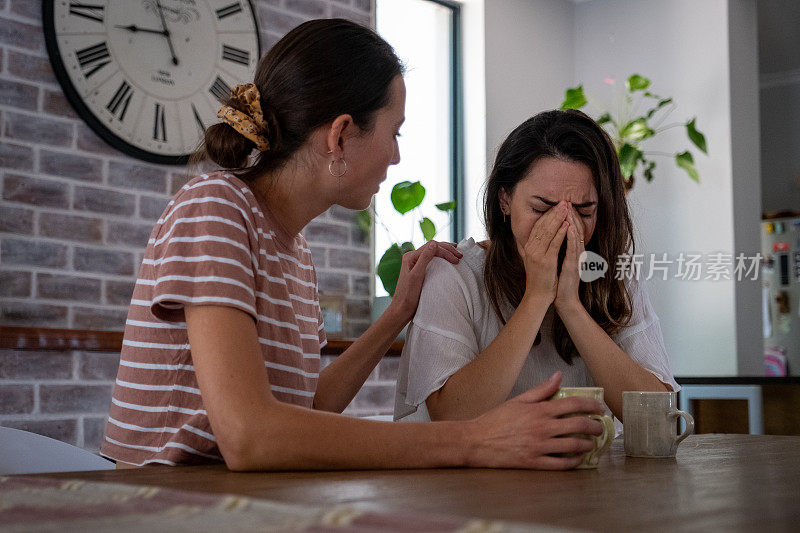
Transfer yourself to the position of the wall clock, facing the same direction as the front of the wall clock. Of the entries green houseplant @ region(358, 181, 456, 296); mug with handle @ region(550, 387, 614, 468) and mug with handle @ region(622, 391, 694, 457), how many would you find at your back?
0

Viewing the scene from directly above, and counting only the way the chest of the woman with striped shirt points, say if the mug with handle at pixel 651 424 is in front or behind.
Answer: in front

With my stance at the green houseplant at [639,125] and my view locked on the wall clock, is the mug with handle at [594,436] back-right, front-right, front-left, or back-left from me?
front-left

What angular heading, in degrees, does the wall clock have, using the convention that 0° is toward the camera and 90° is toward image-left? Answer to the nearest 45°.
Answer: approximately 315°

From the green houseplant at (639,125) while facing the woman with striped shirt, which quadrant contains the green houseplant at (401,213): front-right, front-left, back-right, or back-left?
front-right

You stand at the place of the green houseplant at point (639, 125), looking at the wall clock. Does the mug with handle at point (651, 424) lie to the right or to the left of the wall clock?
left

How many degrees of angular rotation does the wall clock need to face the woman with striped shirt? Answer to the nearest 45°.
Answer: approximately 45° to its right

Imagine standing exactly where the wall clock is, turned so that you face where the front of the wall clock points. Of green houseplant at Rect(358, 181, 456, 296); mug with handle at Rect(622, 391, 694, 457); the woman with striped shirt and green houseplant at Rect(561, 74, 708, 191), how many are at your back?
0

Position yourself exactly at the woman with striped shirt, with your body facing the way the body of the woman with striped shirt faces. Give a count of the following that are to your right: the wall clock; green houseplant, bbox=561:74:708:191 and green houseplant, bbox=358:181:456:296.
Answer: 0

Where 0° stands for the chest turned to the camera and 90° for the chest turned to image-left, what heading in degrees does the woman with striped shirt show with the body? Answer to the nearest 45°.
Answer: approximately 270°

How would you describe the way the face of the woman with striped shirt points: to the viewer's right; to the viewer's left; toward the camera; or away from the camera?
to the viewer's right

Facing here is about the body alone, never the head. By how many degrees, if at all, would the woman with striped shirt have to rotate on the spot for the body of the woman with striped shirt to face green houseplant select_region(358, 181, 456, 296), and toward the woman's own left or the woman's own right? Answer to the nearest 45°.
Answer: approximately 90° to the woman's own left

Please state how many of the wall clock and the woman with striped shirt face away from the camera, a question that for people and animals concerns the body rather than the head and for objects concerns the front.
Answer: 0

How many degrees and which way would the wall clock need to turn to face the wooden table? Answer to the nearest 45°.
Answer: approximately 45° to its right

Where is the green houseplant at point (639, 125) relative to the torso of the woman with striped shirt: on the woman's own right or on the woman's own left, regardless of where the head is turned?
on the woman's own left
